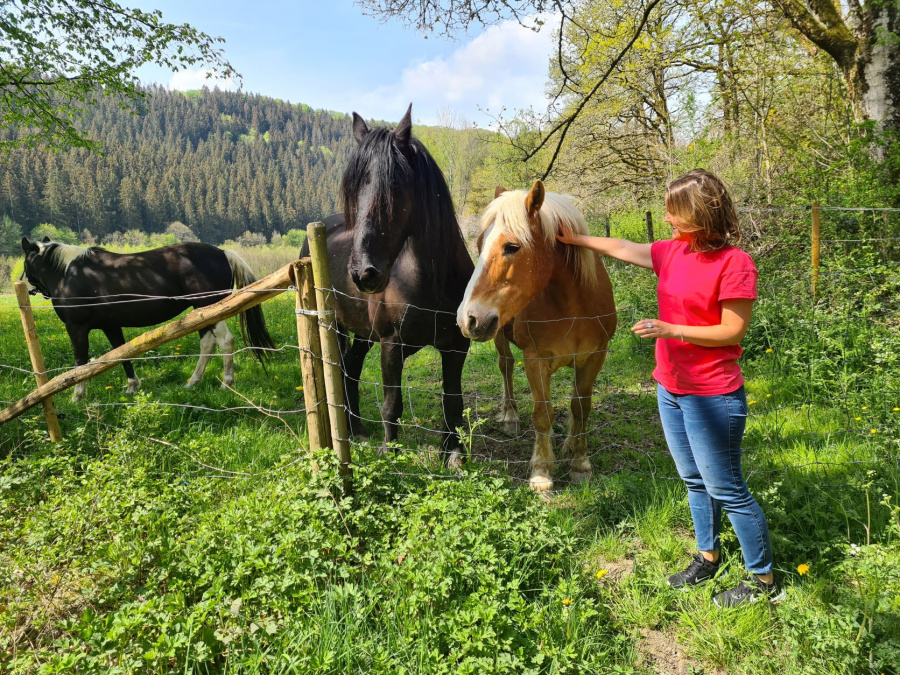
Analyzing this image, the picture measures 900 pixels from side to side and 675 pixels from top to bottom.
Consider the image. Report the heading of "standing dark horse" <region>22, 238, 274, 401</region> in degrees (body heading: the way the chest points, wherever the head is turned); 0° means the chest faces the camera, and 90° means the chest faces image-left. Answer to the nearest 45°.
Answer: approximately 90°

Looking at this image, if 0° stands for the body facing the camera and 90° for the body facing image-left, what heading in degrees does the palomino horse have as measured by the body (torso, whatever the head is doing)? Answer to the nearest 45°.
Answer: approximately 0°

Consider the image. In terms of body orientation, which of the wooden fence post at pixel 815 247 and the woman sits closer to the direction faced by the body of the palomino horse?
the woman

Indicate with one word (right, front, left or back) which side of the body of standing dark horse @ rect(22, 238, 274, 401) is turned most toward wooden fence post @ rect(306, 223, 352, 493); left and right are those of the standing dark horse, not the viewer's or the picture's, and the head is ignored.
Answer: left

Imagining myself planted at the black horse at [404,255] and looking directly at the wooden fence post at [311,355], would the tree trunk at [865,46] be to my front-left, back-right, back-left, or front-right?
back-left

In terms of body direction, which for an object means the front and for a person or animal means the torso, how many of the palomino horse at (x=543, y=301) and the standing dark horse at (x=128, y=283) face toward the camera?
1

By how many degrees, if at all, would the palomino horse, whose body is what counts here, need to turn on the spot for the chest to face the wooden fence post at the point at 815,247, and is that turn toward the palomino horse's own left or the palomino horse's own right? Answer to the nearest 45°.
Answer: approximately 135° to the palomino horse's own left

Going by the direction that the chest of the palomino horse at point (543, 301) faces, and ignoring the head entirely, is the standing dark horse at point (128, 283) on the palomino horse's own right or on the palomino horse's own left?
on the palomino horse's own right

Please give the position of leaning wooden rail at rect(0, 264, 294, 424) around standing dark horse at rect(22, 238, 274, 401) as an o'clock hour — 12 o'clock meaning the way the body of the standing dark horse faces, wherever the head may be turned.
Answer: The leaning wooden rail is roughly at 9 o'clock from the standing dark horse.

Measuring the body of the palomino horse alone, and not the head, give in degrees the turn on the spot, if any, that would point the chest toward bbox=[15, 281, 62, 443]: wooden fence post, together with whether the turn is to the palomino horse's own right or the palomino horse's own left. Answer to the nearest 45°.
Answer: approximately 90° to the palomino horse's own right
